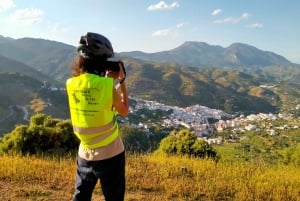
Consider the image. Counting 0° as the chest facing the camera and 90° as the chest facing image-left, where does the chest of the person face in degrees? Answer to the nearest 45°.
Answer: approximately 225°

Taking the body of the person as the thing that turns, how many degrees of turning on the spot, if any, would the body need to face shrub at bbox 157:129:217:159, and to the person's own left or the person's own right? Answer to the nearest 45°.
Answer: approximately 45° to the person's own left

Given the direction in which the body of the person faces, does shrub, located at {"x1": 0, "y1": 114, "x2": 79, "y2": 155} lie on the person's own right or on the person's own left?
on the person's own left

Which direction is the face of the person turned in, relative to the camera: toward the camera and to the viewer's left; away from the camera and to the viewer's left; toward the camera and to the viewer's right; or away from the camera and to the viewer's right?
away from the camera and to the viewer's right

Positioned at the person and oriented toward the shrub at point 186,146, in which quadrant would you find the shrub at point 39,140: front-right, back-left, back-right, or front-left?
front-left
